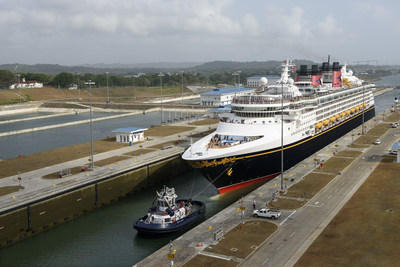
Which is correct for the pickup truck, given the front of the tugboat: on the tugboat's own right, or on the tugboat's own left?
on the tugboat's own left

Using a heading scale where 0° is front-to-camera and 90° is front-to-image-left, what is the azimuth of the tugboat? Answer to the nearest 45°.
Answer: approximately 45°
